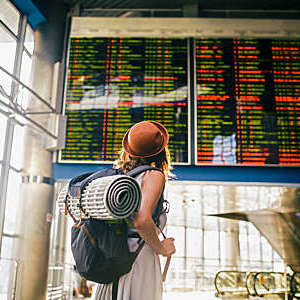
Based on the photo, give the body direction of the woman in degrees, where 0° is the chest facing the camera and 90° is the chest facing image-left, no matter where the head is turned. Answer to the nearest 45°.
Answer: approximately 225°

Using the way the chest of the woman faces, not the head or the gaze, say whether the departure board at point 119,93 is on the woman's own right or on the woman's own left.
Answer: on the woman's own left

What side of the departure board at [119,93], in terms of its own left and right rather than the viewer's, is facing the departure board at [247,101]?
left

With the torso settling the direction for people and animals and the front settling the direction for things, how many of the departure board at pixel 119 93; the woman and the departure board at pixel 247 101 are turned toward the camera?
2

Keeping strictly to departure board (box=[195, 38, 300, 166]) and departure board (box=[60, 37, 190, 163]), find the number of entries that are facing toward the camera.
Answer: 2
